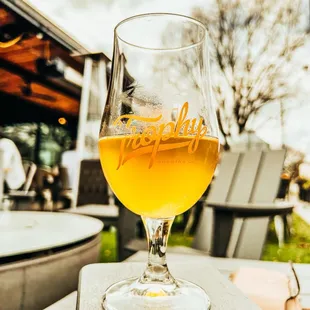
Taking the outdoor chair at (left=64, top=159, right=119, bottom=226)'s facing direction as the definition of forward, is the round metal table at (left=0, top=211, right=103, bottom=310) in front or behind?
in front

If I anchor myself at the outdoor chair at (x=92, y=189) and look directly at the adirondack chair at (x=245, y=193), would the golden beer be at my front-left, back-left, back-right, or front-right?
front-right

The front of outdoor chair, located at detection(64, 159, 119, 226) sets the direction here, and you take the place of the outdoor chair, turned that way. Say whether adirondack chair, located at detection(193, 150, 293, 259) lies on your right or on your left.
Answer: on your left

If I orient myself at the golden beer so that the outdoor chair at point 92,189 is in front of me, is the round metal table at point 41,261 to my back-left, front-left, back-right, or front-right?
front-left

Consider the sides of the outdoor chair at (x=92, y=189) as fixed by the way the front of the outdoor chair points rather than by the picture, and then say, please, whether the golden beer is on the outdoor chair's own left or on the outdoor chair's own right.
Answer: on the outdoor chair's own left

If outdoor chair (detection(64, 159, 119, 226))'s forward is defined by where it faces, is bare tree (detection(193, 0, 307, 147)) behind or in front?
behind

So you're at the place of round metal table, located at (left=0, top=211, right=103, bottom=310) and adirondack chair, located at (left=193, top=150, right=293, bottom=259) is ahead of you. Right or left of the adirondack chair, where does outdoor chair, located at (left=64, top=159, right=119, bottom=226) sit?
left

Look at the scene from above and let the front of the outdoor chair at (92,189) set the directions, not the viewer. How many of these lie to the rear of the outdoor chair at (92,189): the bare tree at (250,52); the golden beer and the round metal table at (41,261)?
1
